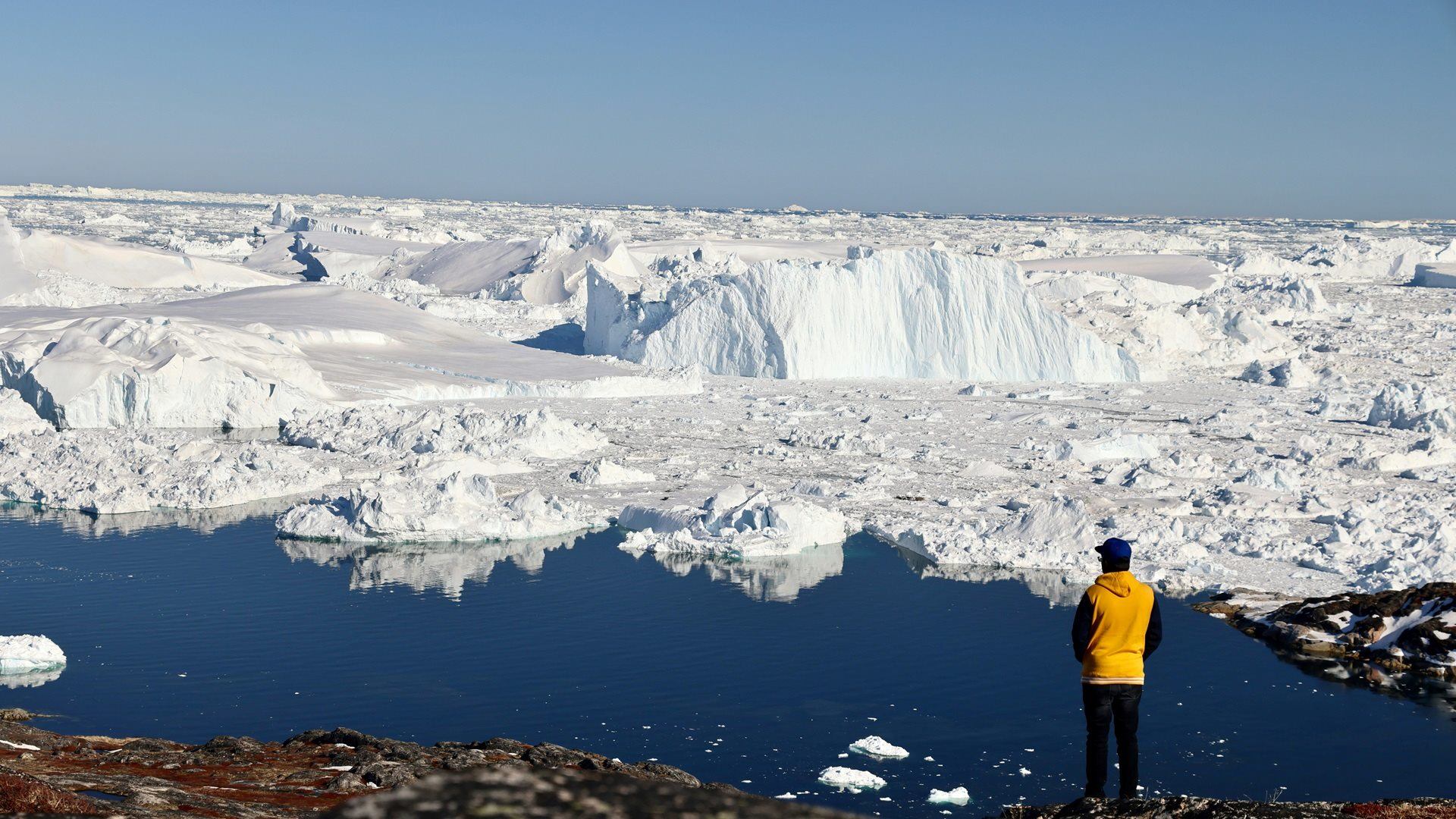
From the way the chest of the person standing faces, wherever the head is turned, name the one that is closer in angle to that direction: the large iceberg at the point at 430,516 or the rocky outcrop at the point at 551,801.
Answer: the large iceberg

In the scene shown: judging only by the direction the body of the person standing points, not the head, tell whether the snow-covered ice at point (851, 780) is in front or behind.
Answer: in front

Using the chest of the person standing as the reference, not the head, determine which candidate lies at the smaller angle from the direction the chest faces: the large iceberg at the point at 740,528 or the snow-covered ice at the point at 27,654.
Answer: the large iceberg

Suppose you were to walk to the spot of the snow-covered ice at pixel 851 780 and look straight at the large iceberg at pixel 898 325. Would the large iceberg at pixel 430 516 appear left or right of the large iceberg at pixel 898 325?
left

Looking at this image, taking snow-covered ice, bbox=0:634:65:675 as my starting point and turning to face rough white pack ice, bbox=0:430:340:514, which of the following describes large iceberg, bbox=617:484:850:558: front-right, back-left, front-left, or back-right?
front-right

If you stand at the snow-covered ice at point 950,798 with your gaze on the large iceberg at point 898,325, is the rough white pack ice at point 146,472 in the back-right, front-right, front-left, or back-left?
front-left

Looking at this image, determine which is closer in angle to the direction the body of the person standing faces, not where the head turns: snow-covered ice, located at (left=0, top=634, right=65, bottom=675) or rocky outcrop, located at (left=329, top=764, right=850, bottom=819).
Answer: the snow-covered ice

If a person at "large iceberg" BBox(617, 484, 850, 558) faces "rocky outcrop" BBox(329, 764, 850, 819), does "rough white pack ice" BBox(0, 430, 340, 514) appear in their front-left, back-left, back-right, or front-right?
back-right

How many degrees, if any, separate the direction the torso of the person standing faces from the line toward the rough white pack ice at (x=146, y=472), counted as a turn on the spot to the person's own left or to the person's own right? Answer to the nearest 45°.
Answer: approximately 45° to the person's own left

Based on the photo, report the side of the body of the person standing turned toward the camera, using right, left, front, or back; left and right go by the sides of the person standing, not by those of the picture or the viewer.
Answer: back

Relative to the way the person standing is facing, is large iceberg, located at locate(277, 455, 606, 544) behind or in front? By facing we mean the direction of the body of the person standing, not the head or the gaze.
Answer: in front

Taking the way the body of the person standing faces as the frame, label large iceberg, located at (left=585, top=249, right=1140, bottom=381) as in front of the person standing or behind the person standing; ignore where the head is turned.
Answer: in front
